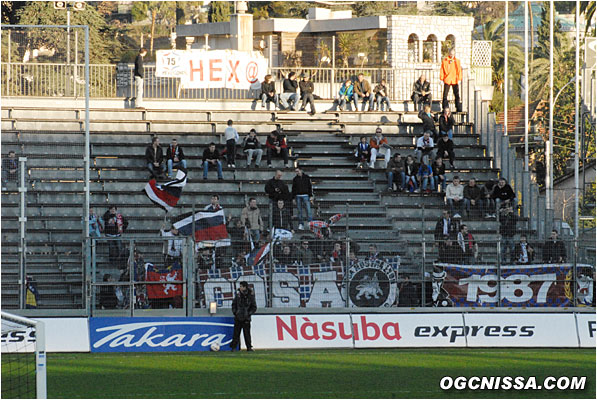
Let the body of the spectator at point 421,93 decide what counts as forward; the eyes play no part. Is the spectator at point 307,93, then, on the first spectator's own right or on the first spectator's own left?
on the first spectator's own right

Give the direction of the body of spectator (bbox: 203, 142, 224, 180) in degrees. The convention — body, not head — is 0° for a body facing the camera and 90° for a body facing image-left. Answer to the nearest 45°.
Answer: approximately 0°

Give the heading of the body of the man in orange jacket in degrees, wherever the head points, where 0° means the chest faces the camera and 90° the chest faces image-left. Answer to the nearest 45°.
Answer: approximately 0°

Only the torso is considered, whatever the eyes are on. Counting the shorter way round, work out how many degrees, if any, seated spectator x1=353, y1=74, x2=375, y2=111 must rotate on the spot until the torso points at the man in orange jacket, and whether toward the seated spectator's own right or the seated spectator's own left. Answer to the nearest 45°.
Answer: approximately 90° to the seated spectator's own left

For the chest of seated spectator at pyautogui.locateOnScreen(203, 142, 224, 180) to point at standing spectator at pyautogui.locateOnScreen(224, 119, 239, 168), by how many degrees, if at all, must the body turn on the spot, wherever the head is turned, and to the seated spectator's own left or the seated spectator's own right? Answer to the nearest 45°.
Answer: approximately 135° to the seated spectator's own left
